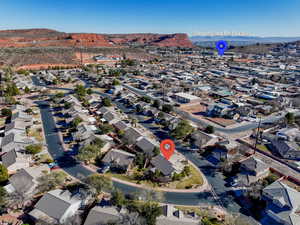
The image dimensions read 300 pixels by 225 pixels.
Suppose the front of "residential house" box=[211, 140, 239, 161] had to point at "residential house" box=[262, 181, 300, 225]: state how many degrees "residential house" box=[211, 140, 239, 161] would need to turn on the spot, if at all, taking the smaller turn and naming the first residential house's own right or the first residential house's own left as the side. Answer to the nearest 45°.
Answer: approximately 90° to the first residential house's own left

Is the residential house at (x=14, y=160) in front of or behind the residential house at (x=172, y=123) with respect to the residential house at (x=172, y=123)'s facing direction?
in front

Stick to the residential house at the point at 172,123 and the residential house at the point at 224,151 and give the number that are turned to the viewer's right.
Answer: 0

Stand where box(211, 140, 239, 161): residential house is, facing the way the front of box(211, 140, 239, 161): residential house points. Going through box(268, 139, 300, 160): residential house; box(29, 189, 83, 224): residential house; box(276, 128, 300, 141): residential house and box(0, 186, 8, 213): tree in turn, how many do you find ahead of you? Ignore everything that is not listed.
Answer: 2

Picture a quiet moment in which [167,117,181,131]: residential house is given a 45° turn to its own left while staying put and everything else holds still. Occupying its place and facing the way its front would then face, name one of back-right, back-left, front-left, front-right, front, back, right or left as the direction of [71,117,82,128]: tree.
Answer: right

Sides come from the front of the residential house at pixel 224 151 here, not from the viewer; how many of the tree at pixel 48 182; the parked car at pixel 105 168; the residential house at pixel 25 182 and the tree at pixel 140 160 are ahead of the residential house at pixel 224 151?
4

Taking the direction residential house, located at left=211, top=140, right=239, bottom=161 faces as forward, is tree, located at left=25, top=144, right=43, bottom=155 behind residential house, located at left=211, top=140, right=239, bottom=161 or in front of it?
in front

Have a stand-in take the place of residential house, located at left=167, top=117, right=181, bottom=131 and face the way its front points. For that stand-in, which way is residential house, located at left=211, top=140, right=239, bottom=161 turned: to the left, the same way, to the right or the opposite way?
the same way

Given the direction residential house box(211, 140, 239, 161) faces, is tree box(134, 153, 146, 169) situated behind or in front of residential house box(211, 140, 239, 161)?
in front

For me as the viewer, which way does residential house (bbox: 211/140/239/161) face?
facing the viewer and to the left of the viewer
